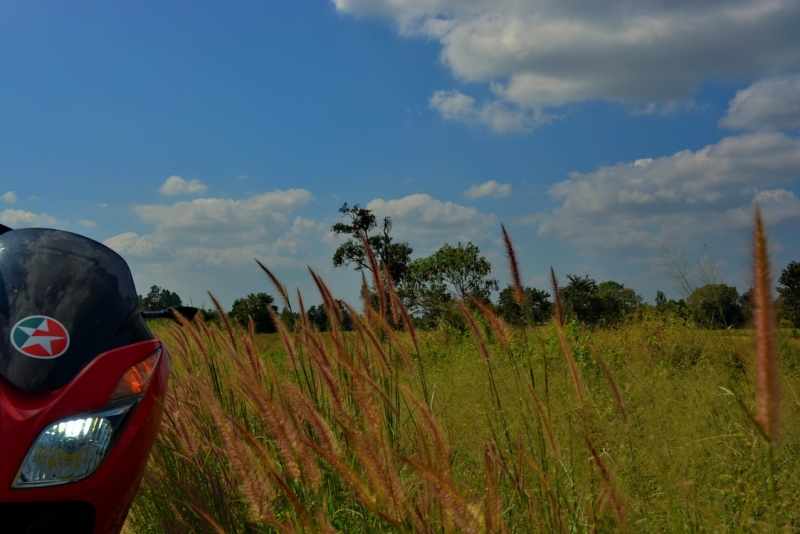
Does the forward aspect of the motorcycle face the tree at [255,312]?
no

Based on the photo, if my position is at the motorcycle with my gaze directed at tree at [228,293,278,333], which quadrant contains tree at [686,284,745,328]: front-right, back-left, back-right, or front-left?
front-right

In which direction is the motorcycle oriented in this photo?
toward the camera

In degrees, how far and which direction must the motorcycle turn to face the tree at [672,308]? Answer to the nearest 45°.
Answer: approximately 135° to its left

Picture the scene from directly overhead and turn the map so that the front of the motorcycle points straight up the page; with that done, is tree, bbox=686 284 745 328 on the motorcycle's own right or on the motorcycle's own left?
on the motorcycle's own left

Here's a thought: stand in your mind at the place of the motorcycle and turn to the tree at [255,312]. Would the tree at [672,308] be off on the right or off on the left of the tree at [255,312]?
right
